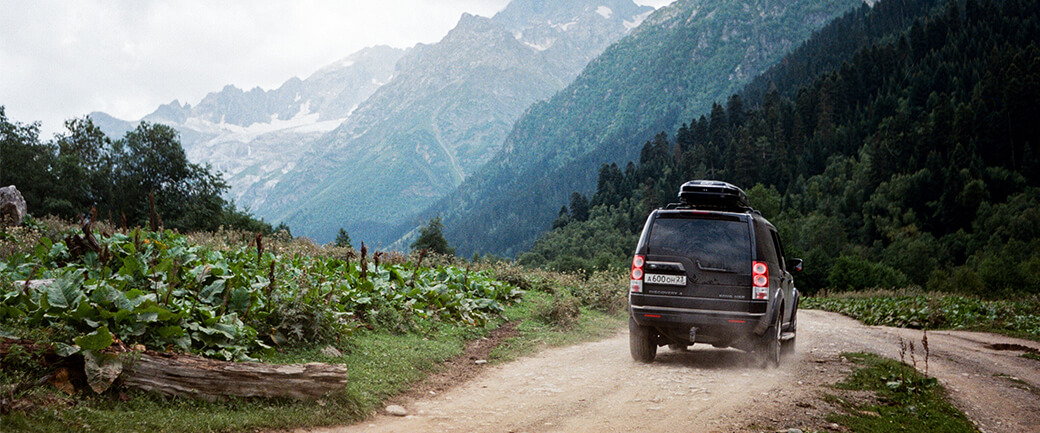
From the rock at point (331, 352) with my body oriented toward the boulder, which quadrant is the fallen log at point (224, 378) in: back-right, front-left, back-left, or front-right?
back-left

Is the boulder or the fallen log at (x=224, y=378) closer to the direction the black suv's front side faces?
the boulder

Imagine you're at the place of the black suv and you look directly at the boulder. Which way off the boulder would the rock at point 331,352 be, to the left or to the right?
left

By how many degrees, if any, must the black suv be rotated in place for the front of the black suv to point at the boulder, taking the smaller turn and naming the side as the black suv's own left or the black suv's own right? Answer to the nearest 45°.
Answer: approximately 90° to the black suv's own left

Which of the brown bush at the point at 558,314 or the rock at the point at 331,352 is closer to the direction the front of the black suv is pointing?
the brown bush

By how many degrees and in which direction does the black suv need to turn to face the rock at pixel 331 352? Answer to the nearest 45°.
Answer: approximately 135° to its left

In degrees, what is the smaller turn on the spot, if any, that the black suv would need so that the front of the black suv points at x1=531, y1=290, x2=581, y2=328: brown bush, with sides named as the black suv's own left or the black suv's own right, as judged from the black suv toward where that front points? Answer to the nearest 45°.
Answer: approximately 45° to the black suv's own left

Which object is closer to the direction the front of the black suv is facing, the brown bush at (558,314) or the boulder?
the brown bush

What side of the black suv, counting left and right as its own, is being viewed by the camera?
back

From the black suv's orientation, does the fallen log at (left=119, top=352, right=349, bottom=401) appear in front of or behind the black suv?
behind
